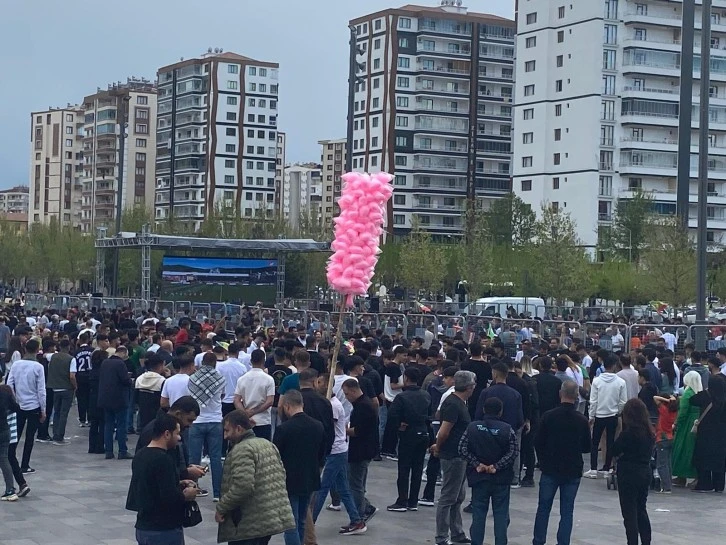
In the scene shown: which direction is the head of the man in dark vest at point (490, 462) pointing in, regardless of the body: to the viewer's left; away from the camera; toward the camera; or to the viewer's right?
away from the camera

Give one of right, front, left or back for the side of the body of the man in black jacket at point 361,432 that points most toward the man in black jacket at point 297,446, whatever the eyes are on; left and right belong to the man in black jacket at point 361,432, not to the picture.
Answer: left

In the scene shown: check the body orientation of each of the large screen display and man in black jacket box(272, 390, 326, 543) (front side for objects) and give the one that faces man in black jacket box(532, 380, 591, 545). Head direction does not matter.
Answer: the large screen display

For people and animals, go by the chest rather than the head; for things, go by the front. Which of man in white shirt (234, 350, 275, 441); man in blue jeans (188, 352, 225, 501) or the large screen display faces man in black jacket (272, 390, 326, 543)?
the large screen display

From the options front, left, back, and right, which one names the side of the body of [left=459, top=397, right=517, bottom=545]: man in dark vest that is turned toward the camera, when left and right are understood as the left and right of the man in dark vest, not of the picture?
back

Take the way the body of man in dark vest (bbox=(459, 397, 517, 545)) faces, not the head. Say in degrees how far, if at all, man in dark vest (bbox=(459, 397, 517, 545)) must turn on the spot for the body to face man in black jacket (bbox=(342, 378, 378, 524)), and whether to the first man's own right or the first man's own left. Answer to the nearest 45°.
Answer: approximately 45° to the first man's own left

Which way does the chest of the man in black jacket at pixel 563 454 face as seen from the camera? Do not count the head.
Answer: away from the camera

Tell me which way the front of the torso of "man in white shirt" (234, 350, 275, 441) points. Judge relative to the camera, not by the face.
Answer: away from the camera

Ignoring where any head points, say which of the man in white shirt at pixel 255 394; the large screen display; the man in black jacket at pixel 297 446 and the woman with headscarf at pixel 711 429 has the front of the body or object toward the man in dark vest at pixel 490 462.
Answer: the large screen display

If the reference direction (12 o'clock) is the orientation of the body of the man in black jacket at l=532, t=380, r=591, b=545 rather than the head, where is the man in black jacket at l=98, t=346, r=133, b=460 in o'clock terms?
the man in black jacket at l=98, t=346, r=133, b=460 is roughly at 10 o'clock from the man in black jacket at l=532, t=380, r=591, b=545.

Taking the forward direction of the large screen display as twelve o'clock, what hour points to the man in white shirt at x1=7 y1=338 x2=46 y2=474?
The man in white shirt is roughly at 12 o'clock from the large screen display.
